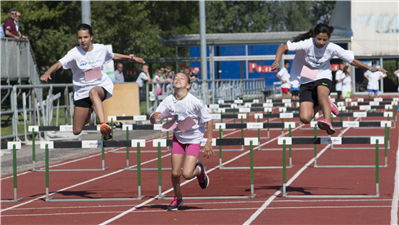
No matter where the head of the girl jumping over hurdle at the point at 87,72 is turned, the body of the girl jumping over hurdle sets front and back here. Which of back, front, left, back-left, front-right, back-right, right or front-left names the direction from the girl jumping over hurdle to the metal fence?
back

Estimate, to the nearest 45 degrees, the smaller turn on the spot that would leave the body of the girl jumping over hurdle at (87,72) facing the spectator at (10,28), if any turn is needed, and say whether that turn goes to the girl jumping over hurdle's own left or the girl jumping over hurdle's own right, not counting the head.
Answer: approximately 180°

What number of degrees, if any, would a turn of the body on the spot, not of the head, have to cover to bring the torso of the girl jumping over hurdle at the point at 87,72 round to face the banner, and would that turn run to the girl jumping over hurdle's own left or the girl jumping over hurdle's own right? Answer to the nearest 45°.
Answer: approximately 135° to the girl jumping over hurdle's own left

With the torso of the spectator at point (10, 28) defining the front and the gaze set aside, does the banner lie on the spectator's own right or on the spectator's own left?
on the spectator's own left

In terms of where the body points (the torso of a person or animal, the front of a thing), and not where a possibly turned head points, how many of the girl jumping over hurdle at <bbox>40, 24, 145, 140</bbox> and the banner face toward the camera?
2

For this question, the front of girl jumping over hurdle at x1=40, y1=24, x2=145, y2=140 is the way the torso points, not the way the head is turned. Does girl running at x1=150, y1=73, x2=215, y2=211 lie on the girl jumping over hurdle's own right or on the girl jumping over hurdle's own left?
on the girl jumping over hurdle's own left

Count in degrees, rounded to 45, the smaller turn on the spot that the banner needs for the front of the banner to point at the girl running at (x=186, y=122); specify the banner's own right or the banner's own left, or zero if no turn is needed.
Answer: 0° — it already faces them
